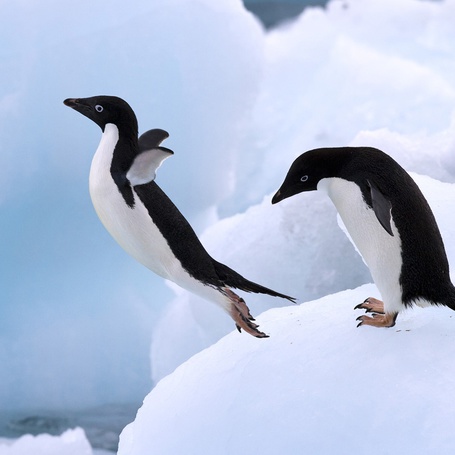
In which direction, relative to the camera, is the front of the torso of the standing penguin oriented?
to the viewer's left
